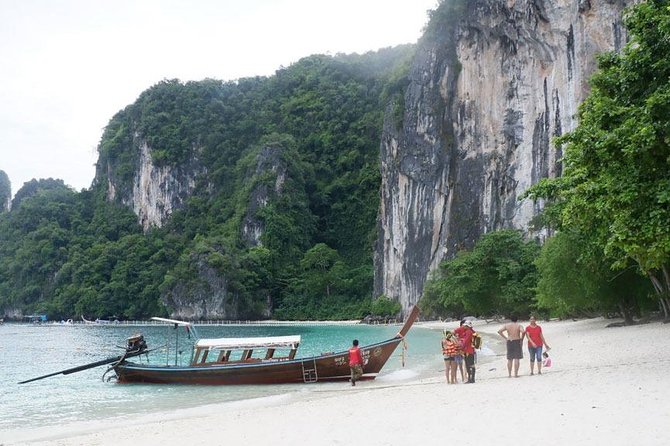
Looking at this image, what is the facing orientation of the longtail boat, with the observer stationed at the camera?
facing to the right of the viewer

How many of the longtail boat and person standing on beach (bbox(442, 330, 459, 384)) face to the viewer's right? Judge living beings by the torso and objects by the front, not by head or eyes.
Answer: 1

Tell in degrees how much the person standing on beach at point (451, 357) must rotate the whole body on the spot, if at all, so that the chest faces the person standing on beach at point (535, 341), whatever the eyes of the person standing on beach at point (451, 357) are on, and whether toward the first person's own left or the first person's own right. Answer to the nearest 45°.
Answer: approximately 90° to the first person's own left

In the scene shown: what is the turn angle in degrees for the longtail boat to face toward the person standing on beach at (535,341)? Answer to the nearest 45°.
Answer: approximately 45° to its right

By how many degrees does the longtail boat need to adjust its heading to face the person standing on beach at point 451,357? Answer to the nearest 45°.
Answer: approximately 45° to its right

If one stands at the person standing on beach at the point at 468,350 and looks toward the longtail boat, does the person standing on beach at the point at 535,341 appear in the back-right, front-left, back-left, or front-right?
back-right

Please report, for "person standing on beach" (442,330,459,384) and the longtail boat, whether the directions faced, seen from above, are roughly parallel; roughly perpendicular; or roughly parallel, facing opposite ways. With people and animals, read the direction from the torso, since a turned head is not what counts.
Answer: roughly perpendicular

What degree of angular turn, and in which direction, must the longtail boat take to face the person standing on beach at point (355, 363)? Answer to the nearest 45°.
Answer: approximately 45° to its right
